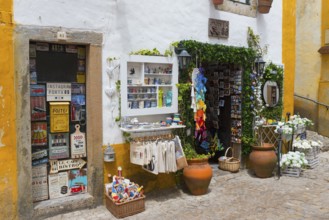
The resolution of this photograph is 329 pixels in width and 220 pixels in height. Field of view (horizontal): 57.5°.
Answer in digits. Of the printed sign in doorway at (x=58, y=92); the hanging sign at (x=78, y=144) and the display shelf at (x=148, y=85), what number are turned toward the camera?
3

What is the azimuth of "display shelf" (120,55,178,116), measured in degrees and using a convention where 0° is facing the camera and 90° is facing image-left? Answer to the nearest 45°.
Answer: approximately 0°

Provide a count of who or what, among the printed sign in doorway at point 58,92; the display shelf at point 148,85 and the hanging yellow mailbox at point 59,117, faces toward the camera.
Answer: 3

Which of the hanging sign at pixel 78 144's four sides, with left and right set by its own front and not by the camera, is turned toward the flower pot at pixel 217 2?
left

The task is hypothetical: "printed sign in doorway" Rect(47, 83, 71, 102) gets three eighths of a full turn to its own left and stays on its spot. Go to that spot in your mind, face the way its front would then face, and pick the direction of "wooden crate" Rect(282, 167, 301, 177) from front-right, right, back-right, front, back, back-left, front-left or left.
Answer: front-right

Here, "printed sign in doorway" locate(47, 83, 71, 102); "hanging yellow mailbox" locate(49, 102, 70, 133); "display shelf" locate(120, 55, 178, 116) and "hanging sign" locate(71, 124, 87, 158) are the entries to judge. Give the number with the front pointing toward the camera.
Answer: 4

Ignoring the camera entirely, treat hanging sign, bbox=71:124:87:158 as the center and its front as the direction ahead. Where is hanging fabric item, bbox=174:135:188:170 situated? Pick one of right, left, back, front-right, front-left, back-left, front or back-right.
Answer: left

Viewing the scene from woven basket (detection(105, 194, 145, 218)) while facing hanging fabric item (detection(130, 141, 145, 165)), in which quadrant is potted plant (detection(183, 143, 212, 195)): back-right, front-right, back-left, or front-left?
front-right

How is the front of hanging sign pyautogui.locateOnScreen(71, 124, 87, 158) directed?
toward the camera

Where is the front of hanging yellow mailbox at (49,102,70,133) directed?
toward the camera
